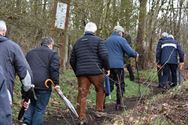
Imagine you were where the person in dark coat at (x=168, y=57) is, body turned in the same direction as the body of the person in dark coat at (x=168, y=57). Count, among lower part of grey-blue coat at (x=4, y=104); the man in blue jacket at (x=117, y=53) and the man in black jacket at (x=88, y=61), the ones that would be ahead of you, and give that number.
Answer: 0

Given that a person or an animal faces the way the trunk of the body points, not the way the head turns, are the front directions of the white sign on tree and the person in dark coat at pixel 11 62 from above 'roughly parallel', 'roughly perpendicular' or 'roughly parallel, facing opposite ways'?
roughly parallel, facing opposite ways

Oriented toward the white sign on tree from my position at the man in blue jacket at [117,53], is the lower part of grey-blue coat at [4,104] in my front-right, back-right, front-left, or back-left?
back-left

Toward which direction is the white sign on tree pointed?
toward the camera

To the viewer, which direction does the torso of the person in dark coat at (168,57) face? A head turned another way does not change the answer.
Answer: away from the camera

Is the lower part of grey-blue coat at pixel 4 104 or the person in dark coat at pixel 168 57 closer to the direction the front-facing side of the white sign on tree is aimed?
the lower part of grey-blue coat

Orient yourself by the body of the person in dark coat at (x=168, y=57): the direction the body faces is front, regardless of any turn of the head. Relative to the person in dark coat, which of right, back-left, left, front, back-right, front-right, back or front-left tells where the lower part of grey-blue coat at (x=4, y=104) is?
back

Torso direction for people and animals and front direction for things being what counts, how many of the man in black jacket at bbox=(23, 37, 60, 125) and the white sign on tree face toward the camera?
1

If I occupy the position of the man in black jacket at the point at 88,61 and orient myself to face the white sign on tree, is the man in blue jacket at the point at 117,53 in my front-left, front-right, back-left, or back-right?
front-right

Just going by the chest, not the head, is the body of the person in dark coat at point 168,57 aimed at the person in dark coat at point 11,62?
no

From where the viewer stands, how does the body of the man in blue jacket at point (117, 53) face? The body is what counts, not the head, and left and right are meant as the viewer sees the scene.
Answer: facing away from the viewer and to the right of the viewer

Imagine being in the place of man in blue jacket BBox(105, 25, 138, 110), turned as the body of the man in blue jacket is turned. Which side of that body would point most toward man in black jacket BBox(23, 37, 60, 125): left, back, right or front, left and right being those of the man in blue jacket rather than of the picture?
back

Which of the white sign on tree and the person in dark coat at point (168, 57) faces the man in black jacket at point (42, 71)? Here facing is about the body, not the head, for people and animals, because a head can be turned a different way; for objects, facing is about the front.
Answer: the white sign on tree

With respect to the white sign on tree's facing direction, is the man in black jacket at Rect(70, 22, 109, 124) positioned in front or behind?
in front

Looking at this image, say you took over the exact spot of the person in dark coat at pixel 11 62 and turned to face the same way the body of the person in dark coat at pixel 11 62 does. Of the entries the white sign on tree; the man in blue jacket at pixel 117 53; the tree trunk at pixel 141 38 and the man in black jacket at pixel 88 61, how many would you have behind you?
0

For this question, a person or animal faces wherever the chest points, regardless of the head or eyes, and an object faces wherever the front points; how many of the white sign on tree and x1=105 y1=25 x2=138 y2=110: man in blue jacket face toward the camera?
1

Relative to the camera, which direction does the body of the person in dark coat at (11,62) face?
away from the camera

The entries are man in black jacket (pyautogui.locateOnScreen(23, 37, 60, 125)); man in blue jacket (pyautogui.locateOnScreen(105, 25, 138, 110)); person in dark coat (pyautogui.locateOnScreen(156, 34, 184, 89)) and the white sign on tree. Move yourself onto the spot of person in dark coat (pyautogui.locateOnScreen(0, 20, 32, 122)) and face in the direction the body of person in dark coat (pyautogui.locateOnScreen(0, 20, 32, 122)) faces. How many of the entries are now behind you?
0
